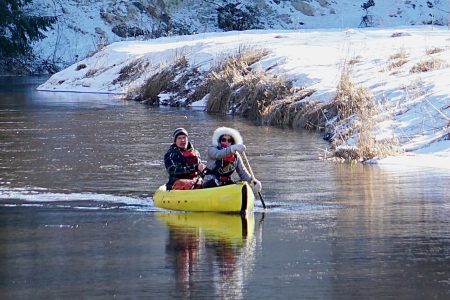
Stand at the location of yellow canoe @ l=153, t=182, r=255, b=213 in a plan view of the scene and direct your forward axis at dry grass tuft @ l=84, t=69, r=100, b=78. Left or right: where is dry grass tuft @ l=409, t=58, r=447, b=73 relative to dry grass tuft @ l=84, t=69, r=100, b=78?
right

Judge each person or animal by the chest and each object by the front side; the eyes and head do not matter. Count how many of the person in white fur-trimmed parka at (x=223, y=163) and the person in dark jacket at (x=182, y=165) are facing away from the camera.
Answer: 0

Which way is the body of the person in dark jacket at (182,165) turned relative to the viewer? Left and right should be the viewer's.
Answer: facing the viewer and to the right of the viewer

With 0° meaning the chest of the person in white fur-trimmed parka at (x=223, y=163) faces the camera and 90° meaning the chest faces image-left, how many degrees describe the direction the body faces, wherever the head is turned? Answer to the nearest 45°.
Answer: approximately 315°

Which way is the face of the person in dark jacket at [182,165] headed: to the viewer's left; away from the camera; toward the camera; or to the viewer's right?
toward the camera

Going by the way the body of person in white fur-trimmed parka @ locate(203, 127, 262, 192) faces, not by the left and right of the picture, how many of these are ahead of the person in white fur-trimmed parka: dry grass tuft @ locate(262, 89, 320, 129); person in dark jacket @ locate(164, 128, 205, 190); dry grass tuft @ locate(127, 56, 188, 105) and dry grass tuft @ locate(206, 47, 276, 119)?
0

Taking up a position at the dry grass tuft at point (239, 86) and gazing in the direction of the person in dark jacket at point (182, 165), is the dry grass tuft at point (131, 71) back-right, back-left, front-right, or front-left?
back-right

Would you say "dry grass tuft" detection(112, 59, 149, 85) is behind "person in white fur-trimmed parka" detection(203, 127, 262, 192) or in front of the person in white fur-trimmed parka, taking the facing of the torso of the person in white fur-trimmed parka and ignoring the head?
behind

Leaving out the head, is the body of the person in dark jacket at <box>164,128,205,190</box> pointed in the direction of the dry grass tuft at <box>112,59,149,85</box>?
no

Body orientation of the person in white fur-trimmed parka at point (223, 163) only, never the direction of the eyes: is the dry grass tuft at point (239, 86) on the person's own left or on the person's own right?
on the person's own left

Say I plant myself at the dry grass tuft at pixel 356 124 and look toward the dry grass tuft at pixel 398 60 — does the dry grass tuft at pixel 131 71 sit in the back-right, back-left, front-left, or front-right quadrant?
front-left

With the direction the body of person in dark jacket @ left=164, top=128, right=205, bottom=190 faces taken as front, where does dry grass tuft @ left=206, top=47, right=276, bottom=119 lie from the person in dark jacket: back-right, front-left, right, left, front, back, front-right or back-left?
back-left

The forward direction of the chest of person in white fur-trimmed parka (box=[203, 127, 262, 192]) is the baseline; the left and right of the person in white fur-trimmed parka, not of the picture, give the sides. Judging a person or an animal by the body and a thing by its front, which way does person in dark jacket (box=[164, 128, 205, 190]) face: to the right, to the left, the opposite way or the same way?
the same way

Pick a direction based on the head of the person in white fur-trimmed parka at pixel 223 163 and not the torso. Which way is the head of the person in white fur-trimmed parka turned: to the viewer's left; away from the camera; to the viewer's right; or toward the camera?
toward the camera
